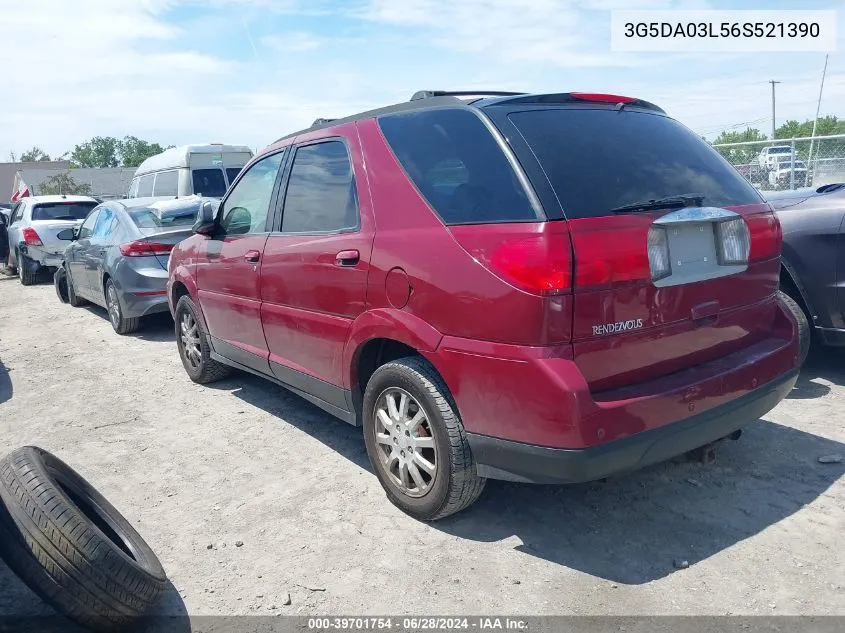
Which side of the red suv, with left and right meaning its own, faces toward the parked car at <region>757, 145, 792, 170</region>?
right

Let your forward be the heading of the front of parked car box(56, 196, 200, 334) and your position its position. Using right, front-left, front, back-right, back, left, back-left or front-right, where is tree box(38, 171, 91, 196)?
front-right

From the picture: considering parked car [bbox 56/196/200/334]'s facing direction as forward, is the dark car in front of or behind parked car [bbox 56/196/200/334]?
behind

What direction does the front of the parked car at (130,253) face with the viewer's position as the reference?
facing away from the viewer and to the left of the viewer

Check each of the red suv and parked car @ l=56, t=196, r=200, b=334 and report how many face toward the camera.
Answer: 0

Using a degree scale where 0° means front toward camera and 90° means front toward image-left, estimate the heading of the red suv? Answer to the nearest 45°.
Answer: approximately 135°

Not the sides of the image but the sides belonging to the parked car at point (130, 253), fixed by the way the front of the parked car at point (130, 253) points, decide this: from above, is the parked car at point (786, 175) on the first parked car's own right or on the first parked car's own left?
on the first parked car's own right
